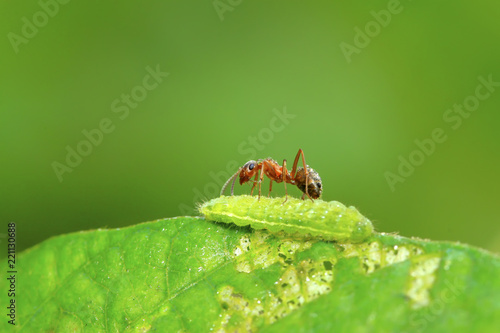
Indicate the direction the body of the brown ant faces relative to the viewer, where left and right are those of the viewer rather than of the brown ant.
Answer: facing to the left of the viewer
